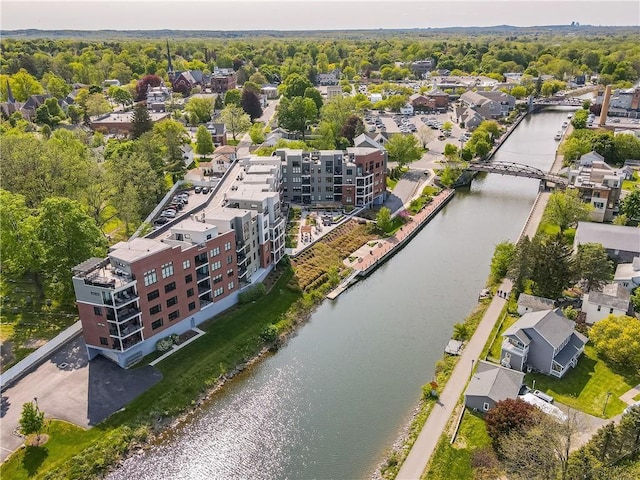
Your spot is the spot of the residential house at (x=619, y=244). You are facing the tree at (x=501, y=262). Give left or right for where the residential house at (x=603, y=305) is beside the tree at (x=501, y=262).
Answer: left

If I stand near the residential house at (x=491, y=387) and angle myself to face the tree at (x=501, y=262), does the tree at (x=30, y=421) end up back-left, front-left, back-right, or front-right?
back-left

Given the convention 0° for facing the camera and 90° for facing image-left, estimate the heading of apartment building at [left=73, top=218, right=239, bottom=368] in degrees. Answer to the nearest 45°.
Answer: approximately 315°

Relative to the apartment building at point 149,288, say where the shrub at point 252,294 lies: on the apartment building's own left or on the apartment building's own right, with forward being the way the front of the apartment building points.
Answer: on the apartment building's own left

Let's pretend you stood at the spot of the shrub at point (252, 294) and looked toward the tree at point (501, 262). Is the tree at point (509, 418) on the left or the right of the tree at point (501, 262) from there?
right

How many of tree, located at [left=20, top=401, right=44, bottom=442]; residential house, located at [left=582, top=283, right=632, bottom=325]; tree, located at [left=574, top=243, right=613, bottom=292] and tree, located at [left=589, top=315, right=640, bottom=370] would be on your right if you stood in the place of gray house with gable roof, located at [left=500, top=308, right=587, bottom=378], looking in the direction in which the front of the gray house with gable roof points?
1

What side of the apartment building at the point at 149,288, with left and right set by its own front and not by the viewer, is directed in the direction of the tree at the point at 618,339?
front

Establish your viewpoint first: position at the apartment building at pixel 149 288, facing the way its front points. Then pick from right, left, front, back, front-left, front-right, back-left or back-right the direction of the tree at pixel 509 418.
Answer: front

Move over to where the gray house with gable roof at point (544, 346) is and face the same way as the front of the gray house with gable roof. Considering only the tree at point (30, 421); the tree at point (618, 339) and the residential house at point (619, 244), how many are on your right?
1

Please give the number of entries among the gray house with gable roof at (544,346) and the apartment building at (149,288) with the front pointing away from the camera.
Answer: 0

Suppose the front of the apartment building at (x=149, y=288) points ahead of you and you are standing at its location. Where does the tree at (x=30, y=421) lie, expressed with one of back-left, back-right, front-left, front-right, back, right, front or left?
right
